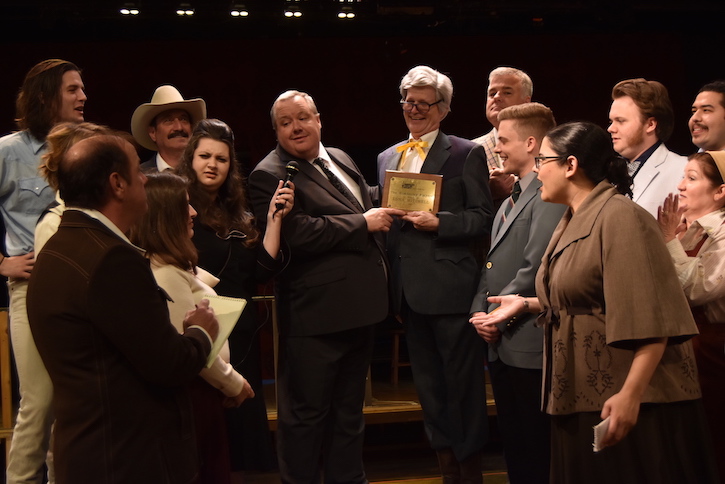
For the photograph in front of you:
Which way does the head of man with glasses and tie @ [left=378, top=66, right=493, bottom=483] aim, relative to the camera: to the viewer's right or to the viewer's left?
to the viewer's left

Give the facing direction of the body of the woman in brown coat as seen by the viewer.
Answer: to the viewer's left

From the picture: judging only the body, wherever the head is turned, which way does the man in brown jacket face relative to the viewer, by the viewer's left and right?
facing away from the viewer and to the right of the viewer
